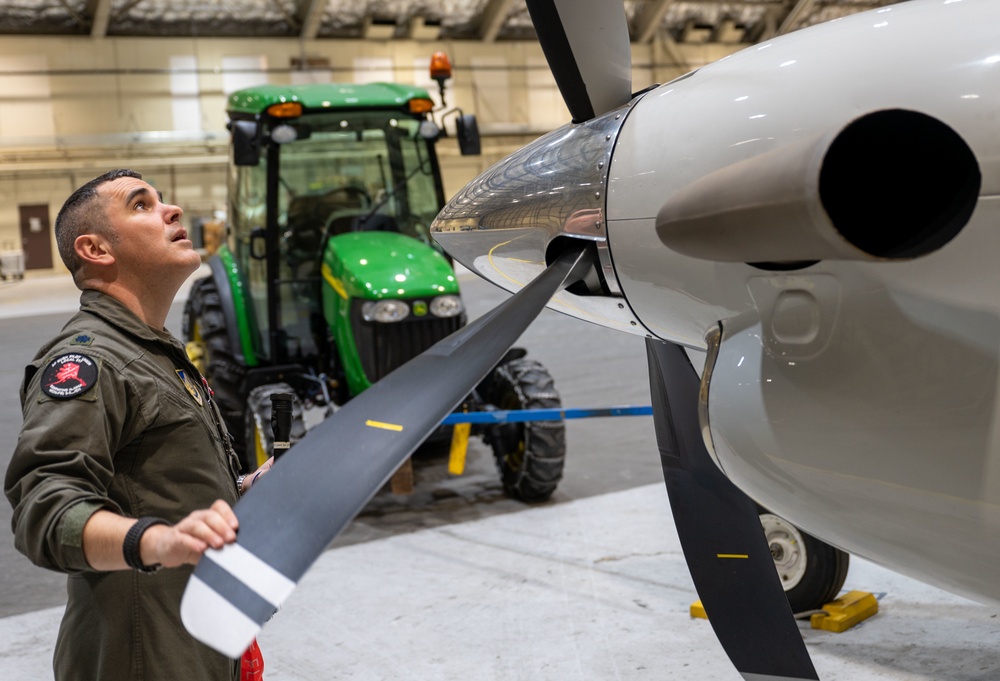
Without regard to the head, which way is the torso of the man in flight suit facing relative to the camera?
to the viewer's right

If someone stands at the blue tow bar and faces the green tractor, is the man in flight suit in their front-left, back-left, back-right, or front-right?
back-left

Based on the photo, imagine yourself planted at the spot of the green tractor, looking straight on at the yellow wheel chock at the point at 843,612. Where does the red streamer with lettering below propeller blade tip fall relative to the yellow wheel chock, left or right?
right

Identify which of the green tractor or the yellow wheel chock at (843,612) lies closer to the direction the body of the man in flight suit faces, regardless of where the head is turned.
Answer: the yellow wheel chock

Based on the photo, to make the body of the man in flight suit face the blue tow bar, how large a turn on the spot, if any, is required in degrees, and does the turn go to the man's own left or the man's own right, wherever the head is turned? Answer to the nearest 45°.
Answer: approximately 45° to the man's own left

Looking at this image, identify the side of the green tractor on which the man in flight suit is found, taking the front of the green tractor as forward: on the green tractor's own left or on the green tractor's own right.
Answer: on the green tractor's own right

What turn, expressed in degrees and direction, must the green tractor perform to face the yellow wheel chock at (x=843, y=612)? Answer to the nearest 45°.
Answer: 0° — it already faces it
